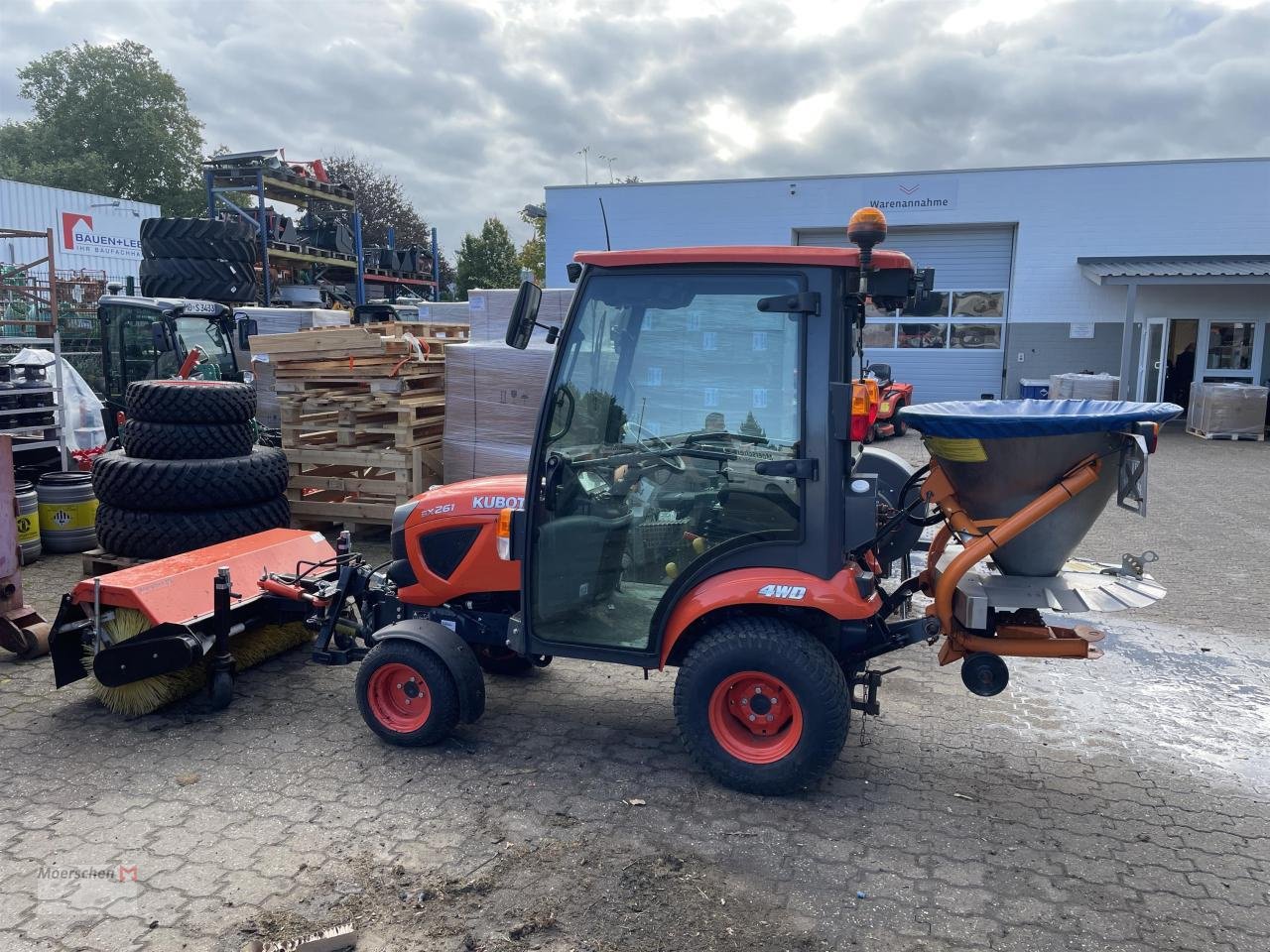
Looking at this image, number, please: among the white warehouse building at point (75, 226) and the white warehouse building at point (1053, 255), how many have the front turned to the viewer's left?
0

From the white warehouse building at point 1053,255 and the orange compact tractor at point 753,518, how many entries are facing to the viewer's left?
1

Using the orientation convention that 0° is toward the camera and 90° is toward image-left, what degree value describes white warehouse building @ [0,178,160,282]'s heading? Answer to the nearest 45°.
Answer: approximately 315°

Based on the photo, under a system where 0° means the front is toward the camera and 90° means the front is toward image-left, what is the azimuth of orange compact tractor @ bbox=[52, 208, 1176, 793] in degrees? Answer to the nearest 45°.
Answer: approximately 90°

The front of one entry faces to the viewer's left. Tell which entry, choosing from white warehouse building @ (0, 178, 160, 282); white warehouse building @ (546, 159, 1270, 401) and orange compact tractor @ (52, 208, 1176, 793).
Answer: the orange compact tractor

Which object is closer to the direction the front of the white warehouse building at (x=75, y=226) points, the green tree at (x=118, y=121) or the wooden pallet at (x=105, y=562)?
the wooden pallet

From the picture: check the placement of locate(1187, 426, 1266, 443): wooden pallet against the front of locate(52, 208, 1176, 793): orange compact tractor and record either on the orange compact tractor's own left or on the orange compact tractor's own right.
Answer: on the orange compact tractor's own right

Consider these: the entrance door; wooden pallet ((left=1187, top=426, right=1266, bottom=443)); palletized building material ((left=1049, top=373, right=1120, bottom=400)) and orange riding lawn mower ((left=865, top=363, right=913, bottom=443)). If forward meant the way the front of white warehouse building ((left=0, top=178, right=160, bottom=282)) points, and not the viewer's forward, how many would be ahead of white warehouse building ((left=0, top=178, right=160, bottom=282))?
4

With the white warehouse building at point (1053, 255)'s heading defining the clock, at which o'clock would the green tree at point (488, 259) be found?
The green tree is roughly at 4 o'clock from the white warehouse building.

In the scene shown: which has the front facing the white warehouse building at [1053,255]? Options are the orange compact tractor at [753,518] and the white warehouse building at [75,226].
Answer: the white warehouse building at [75,226]

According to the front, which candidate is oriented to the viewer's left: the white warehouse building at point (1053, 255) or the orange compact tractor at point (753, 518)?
the orange compact tractor

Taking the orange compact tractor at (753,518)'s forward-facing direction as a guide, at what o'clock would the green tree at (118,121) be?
The green tree is roughly at 2 o'clock from the orange compact tractor.

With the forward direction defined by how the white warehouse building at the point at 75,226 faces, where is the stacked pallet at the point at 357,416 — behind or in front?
in front

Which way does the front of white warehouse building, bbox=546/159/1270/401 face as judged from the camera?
facing the viewer

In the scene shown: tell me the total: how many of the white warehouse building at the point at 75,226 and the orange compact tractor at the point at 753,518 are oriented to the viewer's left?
1

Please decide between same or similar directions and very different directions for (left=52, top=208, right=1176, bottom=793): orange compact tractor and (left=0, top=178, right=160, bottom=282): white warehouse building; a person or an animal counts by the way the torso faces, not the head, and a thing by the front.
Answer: very different directions
